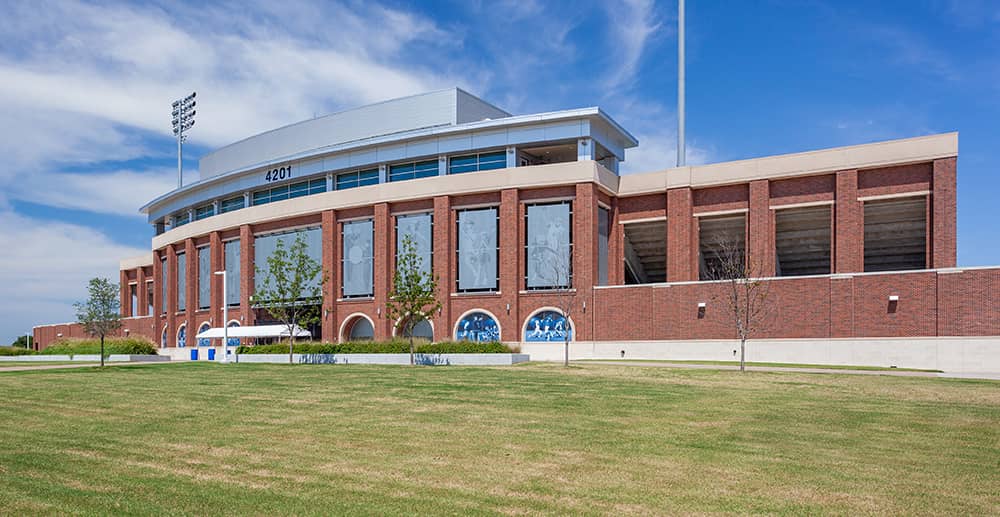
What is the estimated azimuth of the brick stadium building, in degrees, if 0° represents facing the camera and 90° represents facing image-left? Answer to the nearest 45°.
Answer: approximately 45°
